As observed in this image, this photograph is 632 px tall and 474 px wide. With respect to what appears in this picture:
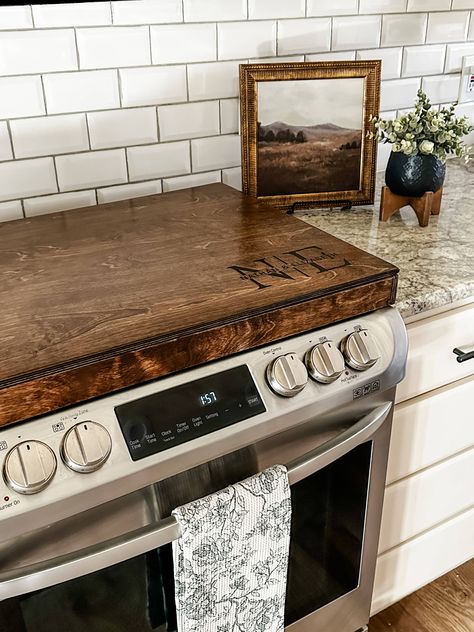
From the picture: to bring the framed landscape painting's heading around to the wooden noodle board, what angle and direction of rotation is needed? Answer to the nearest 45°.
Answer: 0° — it already faces it

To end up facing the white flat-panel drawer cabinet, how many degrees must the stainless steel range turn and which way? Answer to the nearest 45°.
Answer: approximately 90° to its left

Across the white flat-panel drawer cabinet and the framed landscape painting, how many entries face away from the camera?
0

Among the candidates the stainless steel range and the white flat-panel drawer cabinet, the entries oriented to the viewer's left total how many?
0

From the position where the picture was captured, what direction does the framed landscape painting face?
facing the viewer

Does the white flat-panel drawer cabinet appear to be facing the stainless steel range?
no

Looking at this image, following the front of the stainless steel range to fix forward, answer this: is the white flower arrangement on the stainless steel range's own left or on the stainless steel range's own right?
on the stainless steel range's own left

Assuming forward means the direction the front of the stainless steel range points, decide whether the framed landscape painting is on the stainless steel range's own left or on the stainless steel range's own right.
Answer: on the stainless steel range's own left

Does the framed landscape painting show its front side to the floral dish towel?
yes

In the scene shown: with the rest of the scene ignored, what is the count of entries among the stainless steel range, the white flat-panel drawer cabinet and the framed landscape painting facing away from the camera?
0

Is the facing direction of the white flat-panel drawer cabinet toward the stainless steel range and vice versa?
no

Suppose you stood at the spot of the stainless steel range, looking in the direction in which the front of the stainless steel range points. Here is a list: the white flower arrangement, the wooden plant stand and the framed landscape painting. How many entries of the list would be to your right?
0

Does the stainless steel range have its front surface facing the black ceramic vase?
no

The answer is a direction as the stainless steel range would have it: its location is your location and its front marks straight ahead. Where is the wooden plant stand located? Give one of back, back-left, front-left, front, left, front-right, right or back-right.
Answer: left
